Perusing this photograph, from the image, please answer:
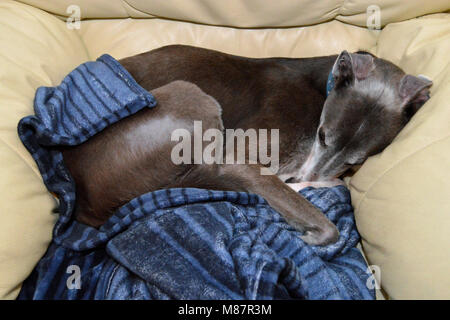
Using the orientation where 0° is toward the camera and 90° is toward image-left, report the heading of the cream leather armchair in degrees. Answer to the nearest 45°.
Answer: approximately 0°
